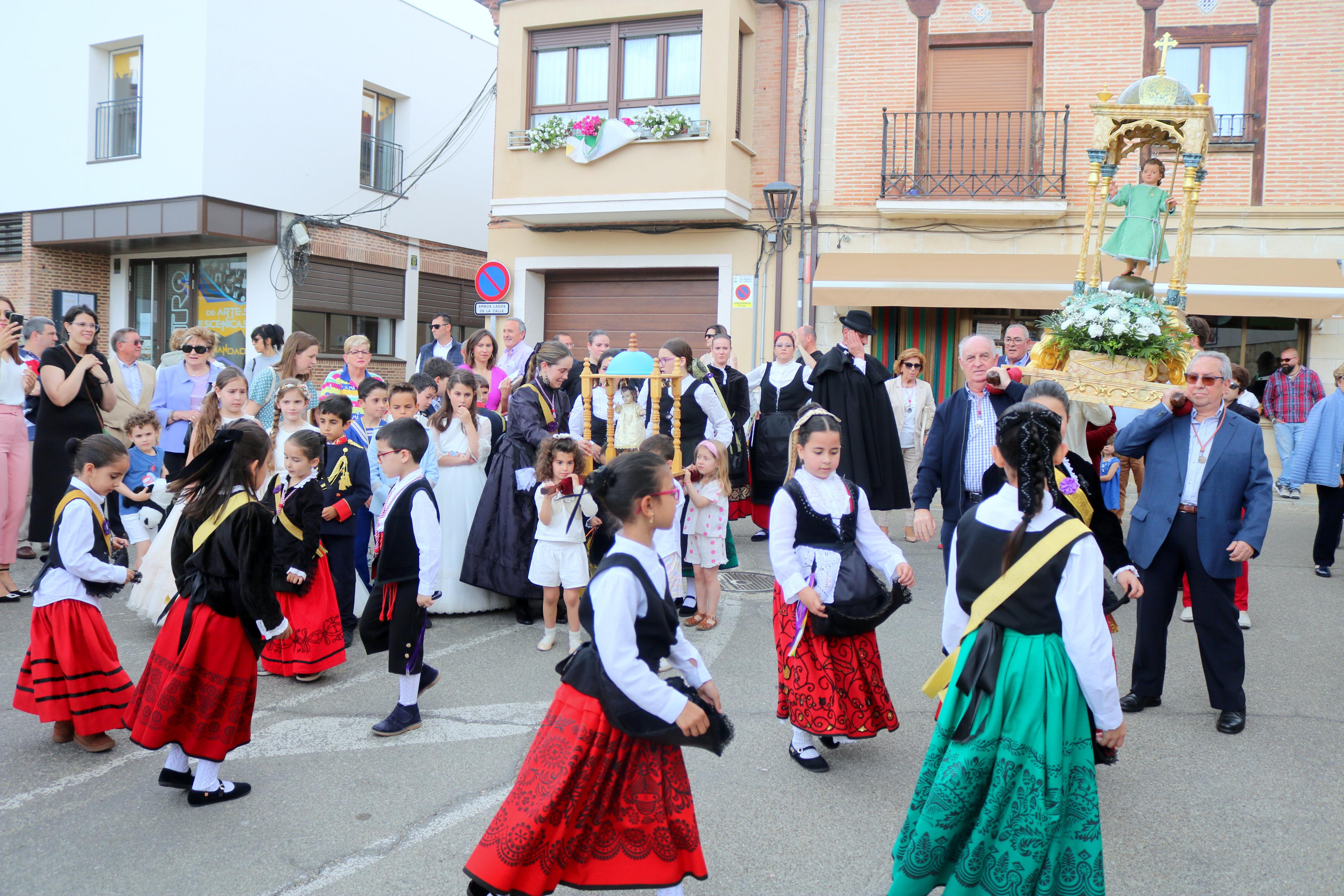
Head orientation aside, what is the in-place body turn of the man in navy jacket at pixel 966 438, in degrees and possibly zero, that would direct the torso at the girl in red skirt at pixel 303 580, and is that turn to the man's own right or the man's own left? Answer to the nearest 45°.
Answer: approximately 90° to the man's own right

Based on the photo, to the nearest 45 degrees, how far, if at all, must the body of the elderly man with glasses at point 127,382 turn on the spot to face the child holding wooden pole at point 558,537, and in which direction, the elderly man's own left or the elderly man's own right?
0° — they already face them

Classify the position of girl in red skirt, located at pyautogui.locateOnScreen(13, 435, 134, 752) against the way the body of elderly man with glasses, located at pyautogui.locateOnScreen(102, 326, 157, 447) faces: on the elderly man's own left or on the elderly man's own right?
on the elderly man's own right

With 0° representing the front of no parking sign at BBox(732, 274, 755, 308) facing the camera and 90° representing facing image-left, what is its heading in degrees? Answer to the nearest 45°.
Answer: approximately 0°

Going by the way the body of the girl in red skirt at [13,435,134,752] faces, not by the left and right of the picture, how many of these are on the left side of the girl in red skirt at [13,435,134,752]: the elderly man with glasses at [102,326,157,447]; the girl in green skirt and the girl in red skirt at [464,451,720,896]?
1

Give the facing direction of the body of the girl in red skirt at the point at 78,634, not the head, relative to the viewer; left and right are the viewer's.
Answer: facing to the right of the viewer

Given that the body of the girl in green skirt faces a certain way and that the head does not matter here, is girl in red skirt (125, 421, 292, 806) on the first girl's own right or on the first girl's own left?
on the first girl's own left

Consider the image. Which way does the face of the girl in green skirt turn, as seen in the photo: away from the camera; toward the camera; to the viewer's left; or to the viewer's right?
away from the camera

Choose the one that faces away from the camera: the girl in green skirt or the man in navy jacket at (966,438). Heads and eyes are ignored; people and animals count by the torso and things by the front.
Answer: the girl in green skirt

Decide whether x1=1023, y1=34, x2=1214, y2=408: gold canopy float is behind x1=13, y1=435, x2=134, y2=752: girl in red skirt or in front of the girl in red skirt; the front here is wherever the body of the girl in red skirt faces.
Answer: in front

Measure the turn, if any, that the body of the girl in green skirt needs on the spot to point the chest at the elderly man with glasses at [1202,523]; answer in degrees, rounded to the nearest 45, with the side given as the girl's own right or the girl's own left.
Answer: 0° — they already face them
